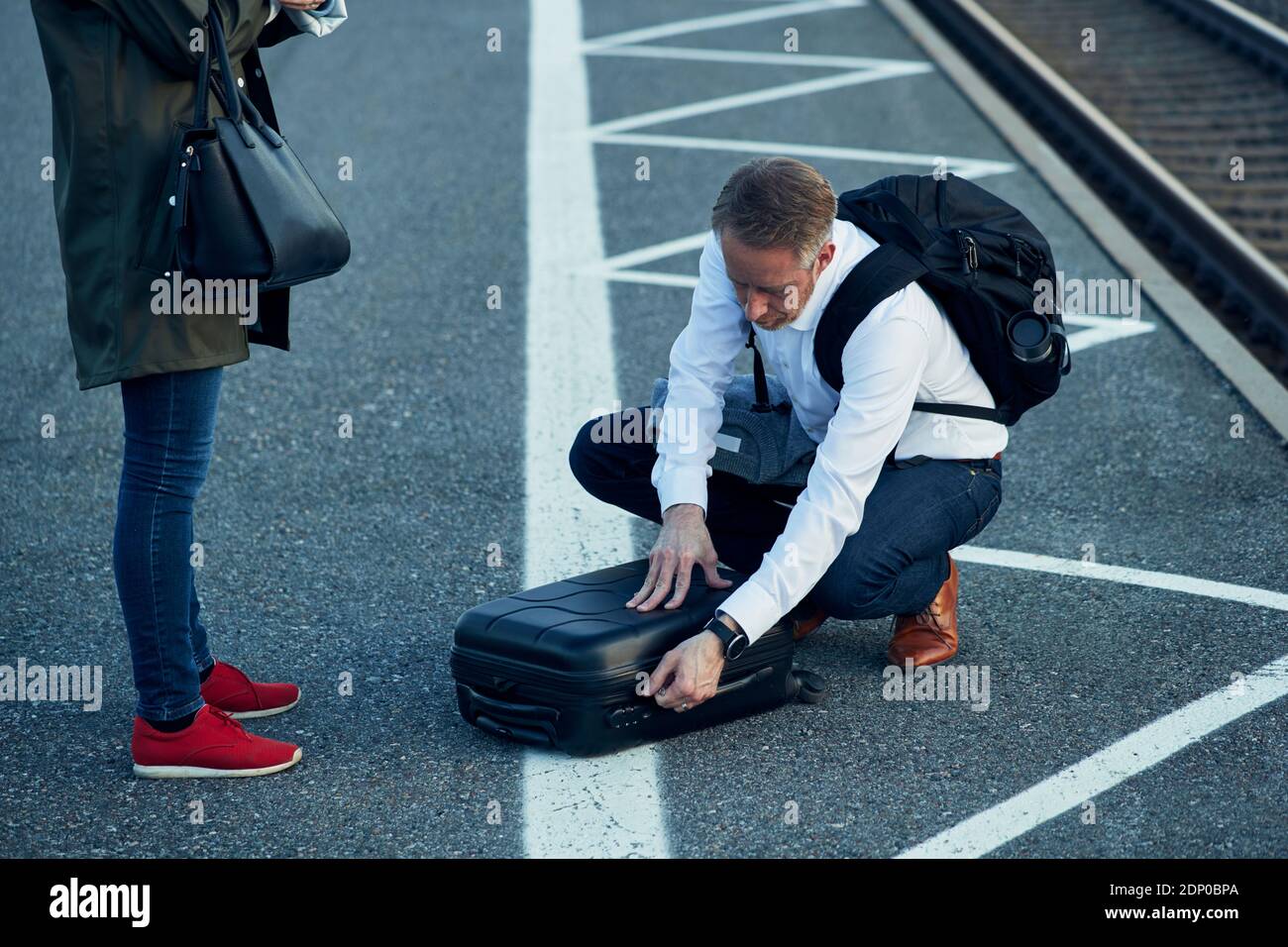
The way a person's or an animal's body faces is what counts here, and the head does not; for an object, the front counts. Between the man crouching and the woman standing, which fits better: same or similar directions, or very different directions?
very different directions

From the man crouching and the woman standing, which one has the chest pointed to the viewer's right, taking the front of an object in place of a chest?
the woman standing

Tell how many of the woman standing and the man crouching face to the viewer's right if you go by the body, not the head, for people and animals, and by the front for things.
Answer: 1

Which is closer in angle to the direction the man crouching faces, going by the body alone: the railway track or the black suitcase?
the black suitcase

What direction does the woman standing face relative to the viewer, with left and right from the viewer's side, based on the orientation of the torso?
facing to the right of the viewer

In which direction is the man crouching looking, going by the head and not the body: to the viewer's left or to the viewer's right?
to the viewer's left

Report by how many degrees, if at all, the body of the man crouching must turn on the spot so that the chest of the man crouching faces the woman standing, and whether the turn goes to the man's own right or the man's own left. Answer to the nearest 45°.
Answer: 0° — they already face them

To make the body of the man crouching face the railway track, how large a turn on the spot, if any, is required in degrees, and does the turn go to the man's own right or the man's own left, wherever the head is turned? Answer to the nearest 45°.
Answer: approximately 135° to the man's own right
